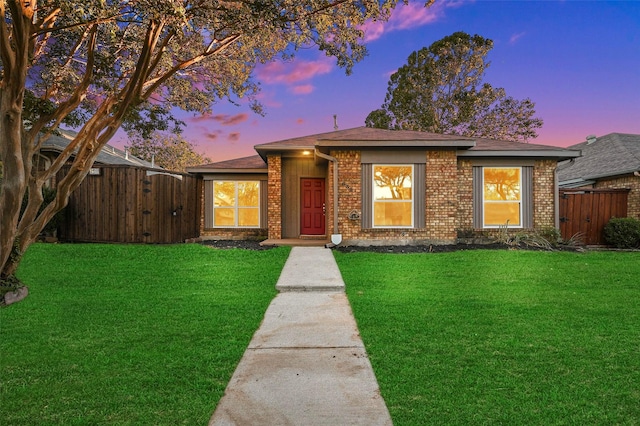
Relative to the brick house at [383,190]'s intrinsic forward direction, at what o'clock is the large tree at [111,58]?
The large tree is roughly at 1 o'clock from the brick house.

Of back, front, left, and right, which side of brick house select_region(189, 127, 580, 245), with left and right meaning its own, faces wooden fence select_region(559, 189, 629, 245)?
left

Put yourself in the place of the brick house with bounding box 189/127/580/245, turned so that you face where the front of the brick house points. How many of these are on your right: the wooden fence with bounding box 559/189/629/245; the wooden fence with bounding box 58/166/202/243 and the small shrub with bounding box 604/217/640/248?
1

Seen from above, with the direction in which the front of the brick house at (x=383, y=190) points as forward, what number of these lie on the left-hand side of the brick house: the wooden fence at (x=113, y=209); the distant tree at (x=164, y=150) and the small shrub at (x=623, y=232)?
1

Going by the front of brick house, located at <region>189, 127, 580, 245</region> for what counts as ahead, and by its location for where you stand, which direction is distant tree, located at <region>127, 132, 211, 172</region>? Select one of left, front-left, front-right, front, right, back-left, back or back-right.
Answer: back-right

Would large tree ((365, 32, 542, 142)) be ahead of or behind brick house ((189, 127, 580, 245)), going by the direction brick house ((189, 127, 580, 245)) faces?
behind

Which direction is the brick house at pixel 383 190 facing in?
toward the camera

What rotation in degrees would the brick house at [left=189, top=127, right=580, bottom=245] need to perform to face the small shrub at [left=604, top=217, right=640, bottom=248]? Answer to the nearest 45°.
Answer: approximately 90° to its left

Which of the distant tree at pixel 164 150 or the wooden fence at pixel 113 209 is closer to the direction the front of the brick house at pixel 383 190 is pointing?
the wooden fence

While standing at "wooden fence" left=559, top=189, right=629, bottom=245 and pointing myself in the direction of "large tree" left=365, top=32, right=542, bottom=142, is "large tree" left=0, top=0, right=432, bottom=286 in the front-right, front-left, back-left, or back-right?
back-left
